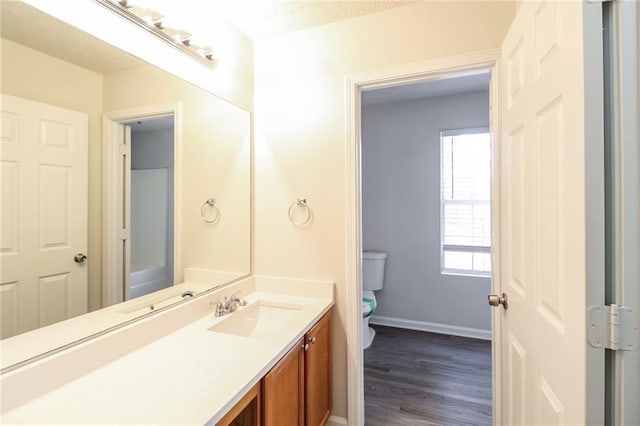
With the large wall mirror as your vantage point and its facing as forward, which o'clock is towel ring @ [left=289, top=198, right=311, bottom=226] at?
The towel ring is roughly at 10 o'clock from the large wall mirror.

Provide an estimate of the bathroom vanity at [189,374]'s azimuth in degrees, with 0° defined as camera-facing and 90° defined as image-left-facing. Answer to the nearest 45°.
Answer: approximately 315°

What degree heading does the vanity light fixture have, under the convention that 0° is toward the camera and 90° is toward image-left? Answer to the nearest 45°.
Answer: approximately 315°

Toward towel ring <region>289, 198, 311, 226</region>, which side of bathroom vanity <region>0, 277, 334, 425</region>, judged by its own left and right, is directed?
left

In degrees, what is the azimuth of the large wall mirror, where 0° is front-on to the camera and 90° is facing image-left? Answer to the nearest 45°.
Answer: approximately 315°

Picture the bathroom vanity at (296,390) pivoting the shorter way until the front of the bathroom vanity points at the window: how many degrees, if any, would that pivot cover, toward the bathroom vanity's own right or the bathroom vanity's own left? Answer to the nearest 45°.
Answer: approximately 90° to the bathroom vanity's own left
